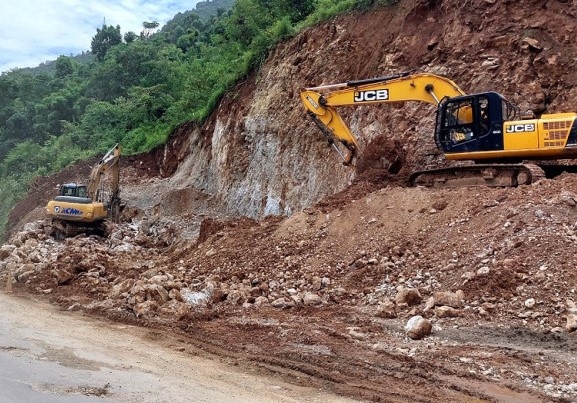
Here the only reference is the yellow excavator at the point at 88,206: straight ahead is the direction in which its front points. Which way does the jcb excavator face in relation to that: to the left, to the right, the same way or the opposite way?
to the left

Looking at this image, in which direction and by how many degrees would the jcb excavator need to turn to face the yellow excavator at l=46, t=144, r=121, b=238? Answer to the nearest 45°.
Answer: approximately 45° to its right

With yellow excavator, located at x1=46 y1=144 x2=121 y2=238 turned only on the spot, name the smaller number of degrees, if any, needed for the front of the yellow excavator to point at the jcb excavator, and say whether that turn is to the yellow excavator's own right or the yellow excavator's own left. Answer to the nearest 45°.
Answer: approximately 90° to the yellow excavator's own right

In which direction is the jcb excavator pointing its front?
to the viewer's left

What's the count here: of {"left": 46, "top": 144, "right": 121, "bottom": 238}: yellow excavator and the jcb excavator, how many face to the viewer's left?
1

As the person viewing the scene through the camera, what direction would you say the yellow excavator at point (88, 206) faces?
facing away from the viewer and to the right of the viewer

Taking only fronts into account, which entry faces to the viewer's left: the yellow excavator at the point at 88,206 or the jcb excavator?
the jcb excavator
